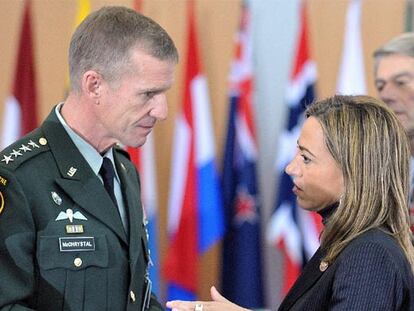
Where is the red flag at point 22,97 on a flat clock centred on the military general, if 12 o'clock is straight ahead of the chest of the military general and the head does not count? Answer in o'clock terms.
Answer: The red flag is roughly at 7 o'clock from the military general.

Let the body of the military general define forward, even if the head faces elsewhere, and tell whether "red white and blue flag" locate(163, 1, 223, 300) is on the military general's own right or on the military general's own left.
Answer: on the military general's own left

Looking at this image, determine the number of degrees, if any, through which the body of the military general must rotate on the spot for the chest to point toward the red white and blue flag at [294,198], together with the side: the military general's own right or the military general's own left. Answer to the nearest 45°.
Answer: approximately 90° to the military general's own left

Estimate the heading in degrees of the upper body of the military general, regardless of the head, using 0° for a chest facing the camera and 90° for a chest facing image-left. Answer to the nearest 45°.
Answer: approximately 315°

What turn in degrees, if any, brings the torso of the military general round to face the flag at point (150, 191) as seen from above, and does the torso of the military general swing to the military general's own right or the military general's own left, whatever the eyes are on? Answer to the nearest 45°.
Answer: approximately 135° to the military general's own left

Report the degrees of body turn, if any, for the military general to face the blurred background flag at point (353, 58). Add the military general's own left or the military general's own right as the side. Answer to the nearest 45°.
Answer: approximately 90° to the military general's own left
